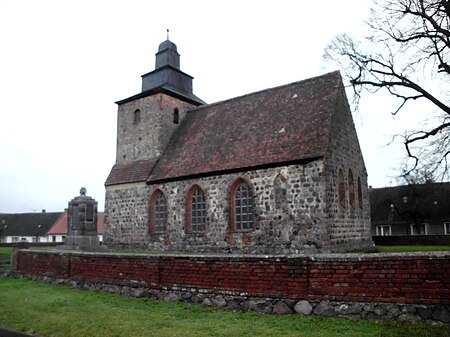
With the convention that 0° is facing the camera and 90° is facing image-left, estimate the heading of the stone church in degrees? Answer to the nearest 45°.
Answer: approximately 135°
